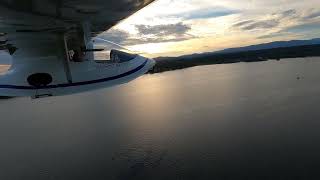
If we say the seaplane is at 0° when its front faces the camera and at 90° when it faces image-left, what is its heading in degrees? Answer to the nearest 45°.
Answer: approximately 270°
